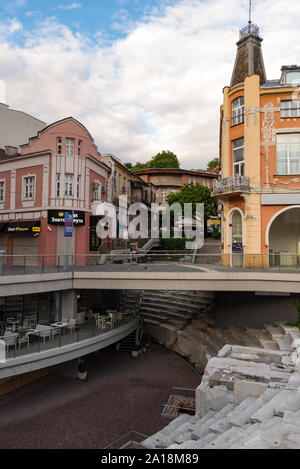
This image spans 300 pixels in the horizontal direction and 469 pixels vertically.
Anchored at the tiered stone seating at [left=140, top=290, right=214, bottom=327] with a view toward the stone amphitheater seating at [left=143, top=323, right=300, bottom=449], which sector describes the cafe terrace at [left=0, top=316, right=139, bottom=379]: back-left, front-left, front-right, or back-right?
front-right

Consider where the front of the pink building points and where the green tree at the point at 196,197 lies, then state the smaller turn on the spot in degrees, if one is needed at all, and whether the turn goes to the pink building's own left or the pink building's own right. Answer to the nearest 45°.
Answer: approximately 135° to the pink building's own left

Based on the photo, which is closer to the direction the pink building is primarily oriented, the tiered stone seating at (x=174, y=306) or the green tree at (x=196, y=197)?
the tiered stone seating

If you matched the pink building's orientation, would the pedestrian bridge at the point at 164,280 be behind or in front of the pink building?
in front

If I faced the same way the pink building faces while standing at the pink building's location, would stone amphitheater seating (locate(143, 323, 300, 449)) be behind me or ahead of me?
ahead

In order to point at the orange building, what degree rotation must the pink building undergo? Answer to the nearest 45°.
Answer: approximately 45° to its left

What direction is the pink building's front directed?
toward the camera

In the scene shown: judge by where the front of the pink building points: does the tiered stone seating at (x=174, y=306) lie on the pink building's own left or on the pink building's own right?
on the pink building's own left

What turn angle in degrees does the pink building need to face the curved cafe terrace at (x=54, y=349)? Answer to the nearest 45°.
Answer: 0° — it already faces it
